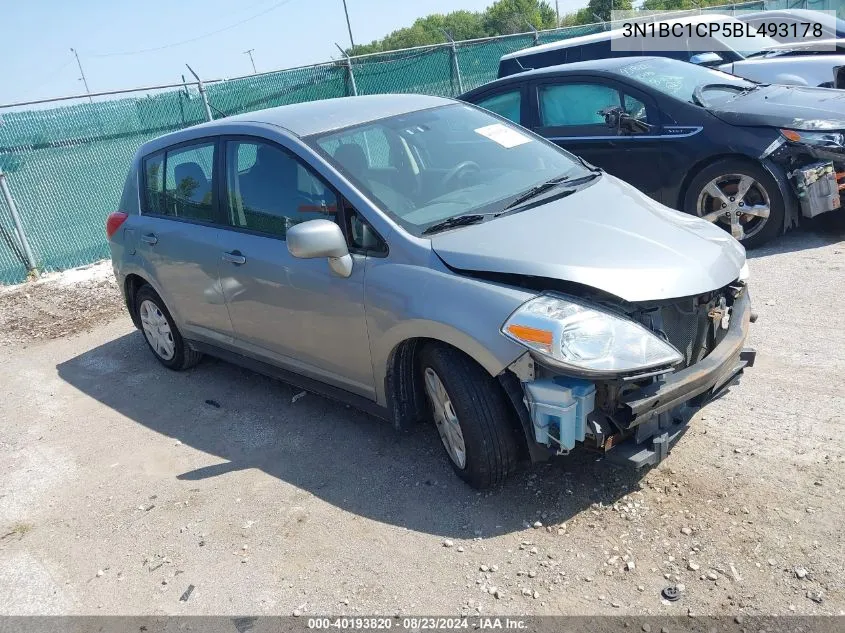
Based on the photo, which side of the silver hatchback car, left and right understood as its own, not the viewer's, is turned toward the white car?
left

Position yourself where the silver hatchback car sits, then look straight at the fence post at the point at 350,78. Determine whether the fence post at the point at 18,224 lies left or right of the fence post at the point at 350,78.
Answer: left

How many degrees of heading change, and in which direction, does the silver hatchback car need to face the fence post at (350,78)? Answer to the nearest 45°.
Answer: approximately 135° to its left

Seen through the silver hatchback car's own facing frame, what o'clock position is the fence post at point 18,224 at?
The fence post is roughly at 6 o'clock from the silver hatchback car.

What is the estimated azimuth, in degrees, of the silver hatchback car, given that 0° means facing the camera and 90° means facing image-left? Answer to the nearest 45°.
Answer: approximately 315°

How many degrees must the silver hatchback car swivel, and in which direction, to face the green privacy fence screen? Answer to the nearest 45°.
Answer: approximately 180°
